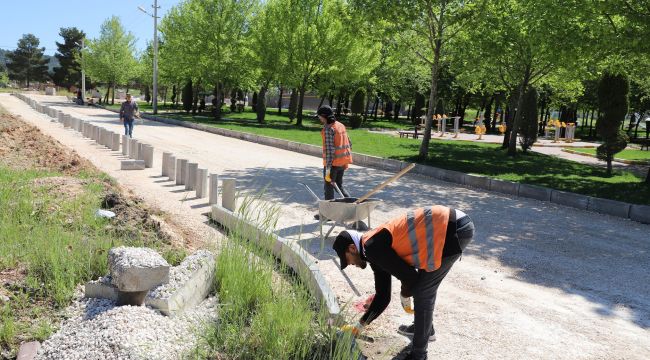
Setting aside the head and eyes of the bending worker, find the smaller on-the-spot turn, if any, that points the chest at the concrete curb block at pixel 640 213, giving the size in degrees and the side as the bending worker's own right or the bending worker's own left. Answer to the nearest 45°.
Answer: approximately 135° to the bending worker's own right

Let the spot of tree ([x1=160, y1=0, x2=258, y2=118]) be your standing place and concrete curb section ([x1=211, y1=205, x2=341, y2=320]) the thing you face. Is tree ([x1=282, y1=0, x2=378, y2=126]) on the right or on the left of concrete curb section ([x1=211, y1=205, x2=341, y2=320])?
left

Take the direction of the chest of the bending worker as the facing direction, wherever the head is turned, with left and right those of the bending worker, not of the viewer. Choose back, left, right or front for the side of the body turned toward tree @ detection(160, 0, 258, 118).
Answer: right

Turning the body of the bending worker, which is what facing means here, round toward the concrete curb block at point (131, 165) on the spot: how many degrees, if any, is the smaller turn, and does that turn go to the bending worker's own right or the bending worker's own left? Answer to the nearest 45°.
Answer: approximately 45° to the bending worker's own right

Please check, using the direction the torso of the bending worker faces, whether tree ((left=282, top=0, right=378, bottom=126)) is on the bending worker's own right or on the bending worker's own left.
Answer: on the bending worker's own right

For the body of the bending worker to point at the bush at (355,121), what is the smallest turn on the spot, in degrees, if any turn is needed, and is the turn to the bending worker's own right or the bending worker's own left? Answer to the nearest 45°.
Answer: approximately 90° to the bending worker's own right

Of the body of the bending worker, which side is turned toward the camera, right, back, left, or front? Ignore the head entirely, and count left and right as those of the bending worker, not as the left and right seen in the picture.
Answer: left

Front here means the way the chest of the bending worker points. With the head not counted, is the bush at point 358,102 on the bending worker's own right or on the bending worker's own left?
on the bending worker's own right

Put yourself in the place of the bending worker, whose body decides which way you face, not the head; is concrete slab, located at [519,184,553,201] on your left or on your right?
on your right

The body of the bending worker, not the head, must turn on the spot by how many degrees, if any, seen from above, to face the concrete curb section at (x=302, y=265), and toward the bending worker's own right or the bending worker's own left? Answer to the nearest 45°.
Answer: approximately 45° to the bending worker's own right
